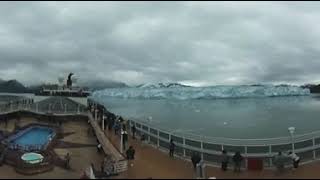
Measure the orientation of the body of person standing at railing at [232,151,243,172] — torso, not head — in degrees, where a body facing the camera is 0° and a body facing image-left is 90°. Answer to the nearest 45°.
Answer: approximately 180°

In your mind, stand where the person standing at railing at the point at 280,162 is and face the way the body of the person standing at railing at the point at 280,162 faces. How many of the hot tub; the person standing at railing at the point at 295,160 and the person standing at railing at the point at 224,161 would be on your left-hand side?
2

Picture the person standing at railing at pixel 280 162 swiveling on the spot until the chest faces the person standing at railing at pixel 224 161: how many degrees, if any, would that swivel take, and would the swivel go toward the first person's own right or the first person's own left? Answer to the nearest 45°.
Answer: approximately 90° to the first person's own left

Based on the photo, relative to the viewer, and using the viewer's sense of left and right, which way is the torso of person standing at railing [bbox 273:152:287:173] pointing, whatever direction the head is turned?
facing away from the viewer

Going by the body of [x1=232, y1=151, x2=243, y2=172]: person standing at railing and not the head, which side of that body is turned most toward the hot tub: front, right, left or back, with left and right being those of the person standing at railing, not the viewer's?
left

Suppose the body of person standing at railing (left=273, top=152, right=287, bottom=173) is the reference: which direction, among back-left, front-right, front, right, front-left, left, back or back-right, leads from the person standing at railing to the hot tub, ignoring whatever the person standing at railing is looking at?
left

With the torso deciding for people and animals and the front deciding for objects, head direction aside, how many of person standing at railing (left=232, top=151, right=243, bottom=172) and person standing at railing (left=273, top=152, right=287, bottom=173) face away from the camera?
2

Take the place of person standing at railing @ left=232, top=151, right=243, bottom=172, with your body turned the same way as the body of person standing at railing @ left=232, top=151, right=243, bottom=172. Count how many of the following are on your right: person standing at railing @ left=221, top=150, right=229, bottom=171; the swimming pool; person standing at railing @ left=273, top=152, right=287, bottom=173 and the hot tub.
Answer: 1

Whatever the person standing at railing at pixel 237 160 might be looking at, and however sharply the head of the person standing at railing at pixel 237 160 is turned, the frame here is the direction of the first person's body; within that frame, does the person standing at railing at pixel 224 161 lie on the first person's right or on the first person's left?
on the first person's left

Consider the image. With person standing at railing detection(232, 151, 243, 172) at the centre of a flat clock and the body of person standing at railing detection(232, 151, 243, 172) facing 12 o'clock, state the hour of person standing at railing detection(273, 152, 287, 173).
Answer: person standing at railing detection(273, 152, 287, 173) is roughly at 3 o'clock from person standing at railing detection(232, 151, 243, 172).

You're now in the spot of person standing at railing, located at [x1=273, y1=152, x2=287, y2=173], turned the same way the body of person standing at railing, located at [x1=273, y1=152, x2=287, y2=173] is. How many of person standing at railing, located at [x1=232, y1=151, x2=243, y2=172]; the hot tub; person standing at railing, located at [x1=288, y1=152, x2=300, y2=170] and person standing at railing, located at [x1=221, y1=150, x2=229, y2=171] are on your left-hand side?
3
